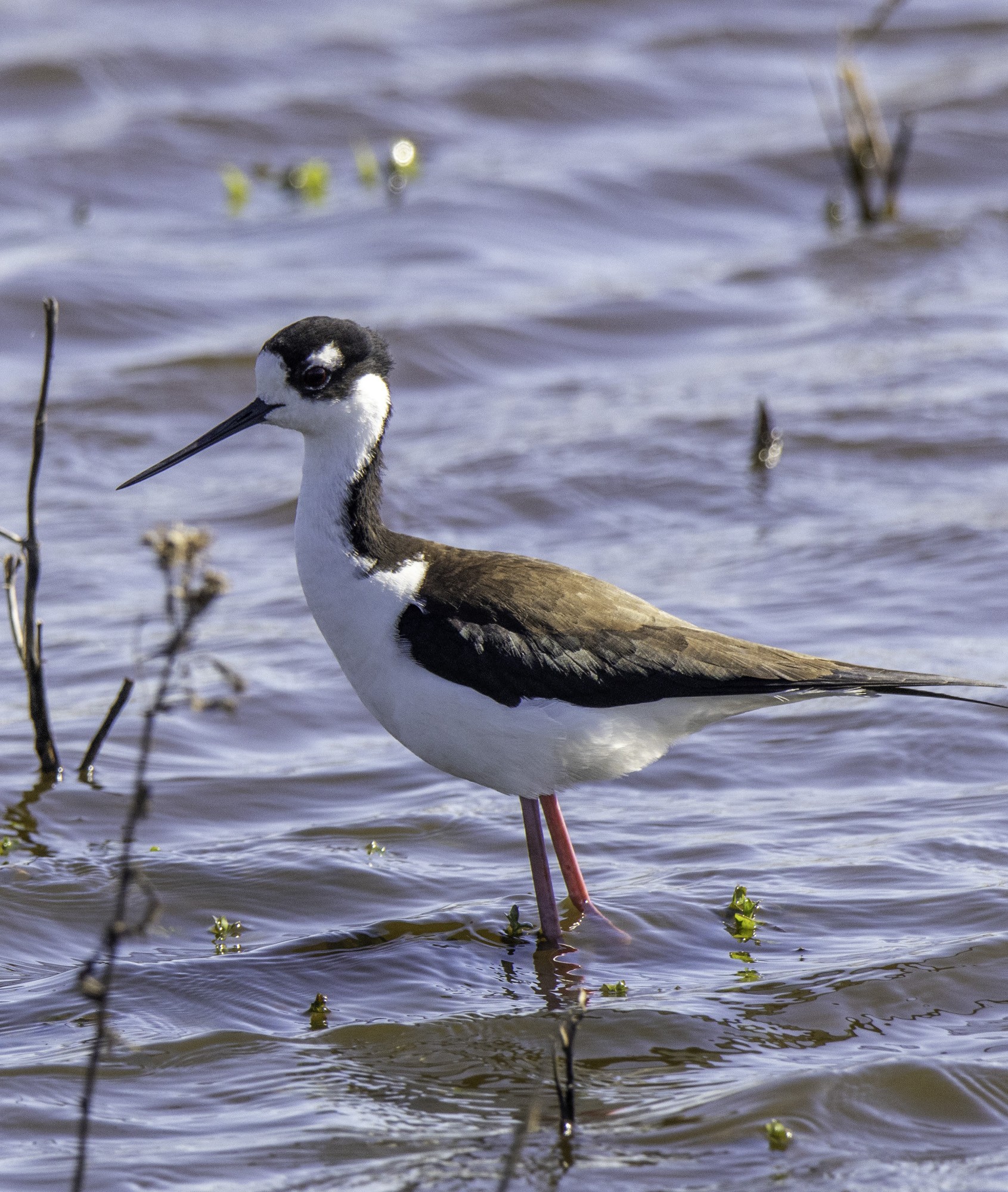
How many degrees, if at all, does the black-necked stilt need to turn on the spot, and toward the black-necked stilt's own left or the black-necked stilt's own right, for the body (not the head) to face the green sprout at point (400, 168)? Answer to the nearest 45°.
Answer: approximately 90° to the black-necked stilt's own right

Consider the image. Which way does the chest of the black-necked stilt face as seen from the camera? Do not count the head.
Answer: to the viewer's left

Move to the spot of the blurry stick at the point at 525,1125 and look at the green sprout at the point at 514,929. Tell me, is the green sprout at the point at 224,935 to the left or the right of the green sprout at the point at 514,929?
left

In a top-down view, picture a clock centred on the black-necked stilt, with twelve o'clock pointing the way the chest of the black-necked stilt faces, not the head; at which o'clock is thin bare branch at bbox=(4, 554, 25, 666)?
The thin bare branch is roughly at 1 o'clock from the black-necked stilt.

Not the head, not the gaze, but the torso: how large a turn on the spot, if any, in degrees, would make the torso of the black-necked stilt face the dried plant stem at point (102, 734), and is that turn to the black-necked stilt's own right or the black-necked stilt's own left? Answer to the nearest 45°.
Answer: approximately 45° to the black-necked stilt's own right

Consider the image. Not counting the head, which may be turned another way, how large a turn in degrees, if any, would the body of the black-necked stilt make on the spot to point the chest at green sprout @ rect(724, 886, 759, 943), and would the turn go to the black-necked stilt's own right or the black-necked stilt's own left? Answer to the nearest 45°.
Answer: approximately 135° to the black-necked stilt's own right

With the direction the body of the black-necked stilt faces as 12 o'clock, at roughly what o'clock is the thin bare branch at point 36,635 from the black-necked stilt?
The thin bare branch is roughly at 1 o'clock from the black-necked stilt.

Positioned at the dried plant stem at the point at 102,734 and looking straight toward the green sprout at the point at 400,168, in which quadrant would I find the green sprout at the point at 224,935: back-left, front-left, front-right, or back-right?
back-right

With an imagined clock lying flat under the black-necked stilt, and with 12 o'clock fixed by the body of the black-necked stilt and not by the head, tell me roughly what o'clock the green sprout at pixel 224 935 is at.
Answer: The green sprout is roughly at 1 o'clock from the black-necked stilt.
